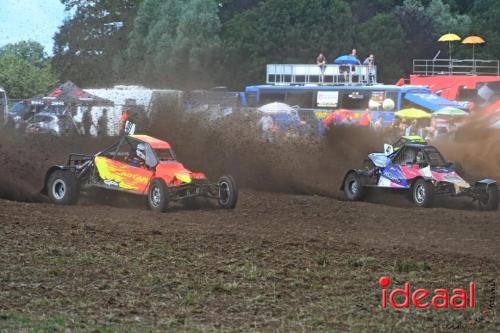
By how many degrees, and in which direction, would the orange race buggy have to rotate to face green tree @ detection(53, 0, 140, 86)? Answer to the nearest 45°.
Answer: approximately 135° to its left

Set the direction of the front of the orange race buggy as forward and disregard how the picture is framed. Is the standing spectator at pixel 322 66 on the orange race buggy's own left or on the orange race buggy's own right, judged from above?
on the orange race buggy's own left

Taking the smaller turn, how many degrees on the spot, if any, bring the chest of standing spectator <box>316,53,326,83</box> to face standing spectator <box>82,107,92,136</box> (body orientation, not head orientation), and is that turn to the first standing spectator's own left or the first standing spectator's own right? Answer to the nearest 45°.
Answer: approximately 45° to the first standing spectator's own right

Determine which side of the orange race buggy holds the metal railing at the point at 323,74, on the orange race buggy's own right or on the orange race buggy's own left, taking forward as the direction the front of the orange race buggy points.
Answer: on the orange race buggy's own left

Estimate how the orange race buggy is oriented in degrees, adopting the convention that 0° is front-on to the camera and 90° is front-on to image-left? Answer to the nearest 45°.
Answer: approximately 315°

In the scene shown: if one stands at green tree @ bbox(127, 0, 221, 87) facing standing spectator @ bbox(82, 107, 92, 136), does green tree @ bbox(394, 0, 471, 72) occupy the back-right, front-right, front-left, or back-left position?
back-left

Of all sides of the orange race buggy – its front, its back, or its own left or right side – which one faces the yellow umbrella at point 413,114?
left

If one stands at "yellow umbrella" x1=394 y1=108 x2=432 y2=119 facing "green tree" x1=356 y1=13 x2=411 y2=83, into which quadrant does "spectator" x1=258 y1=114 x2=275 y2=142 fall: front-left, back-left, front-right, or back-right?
back-left

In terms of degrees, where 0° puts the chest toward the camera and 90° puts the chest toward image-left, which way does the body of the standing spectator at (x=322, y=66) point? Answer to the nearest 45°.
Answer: approximately 0°

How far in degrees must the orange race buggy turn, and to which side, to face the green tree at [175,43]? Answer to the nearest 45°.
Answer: approximately 135° to its left
